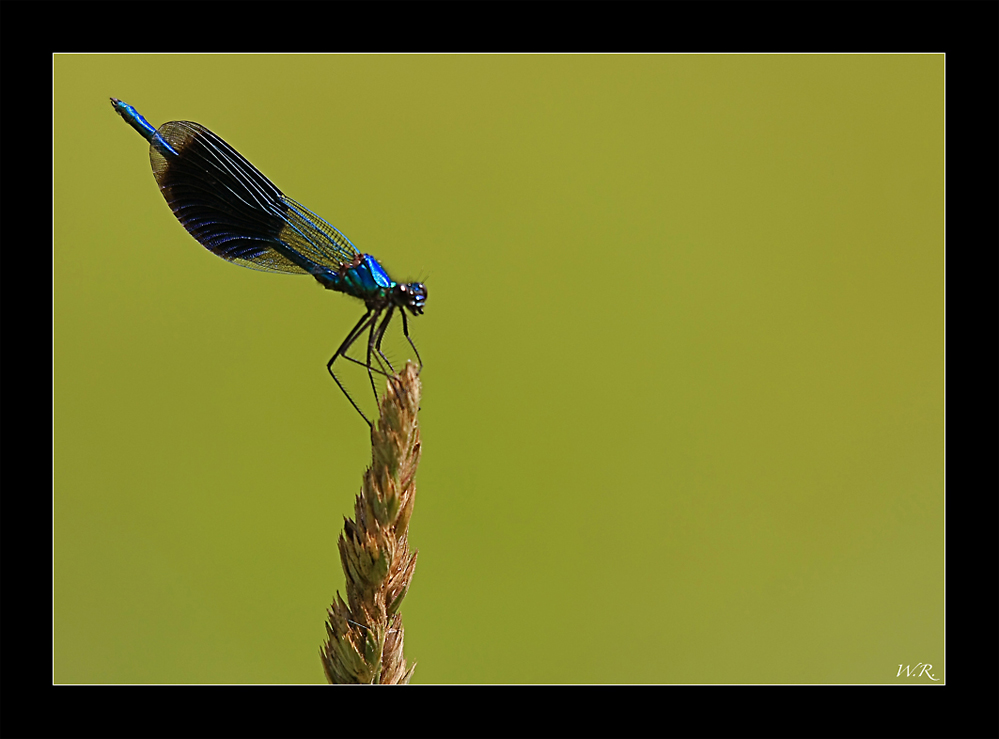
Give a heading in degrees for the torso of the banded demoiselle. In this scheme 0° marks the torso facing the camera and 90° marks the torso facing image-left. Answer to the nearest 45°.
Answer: approximately 270°
